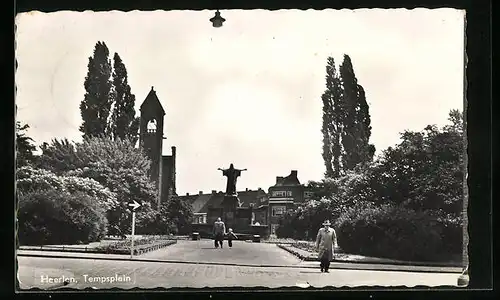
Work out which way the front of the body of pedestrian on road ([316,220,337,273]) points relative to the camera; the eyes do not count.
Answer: toward the camera

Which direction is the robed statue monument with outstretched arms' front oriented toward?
toward the camera

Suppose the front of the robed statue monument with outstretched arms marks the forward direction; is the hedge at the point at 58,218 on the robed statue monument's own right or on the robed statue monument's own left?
on the robed statue monument's own right

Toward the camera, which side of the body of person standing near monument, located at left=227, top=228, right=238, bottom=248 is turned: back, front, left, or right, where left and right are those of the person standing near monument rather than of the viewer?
front

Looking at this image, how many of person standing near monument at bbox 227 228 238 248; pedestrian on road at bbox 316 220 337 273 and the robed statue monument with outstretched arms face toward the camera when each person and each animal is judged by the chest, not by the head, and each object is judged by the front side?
3
